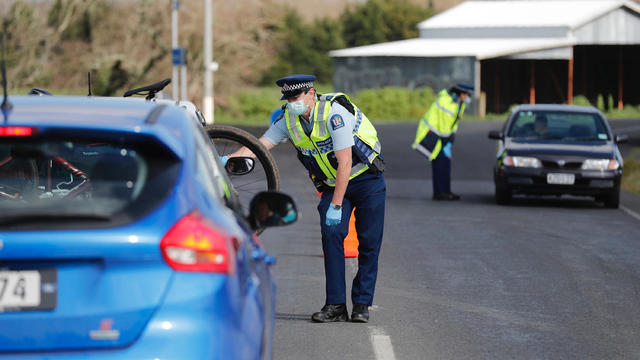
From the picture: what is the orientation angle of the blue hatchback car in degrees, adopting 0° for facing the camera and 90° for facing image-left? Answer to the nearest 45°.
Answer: approximately 180°

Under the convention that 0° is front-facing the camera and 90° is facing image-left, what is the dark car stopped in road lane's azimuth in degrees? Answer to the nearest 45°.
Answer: approximately 0°

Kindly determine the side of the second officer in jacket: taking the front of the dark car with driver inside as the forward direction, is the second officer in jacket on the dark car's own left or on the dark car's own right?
on the dark car's own right

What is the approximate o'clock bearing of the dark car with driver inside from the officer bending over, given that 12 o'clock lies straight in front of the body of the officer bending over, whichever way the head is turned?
The dark car with driver inside is roughly at 5 o'clock from the officer bending over.

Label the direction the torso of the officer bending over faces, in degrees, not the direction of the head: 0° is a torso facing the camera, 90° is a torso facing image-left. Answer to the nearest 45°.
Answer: approximately 45°

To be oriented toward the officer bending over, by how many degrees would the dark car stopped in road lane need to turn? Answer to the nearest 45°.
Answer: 0° — it already faces them

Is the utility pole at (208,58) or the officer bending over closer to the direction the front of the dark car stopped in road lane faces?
the officer bending over
